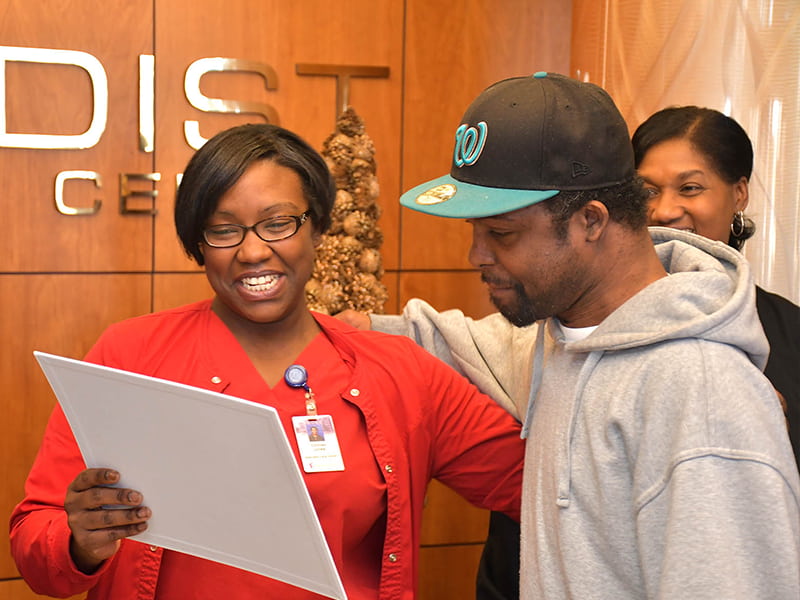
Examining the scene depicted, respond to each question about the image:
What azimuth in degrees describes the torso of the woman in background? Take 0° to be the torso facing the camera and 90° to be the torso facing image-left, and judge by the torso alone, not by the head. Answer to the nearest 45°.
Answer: approximately 45°
